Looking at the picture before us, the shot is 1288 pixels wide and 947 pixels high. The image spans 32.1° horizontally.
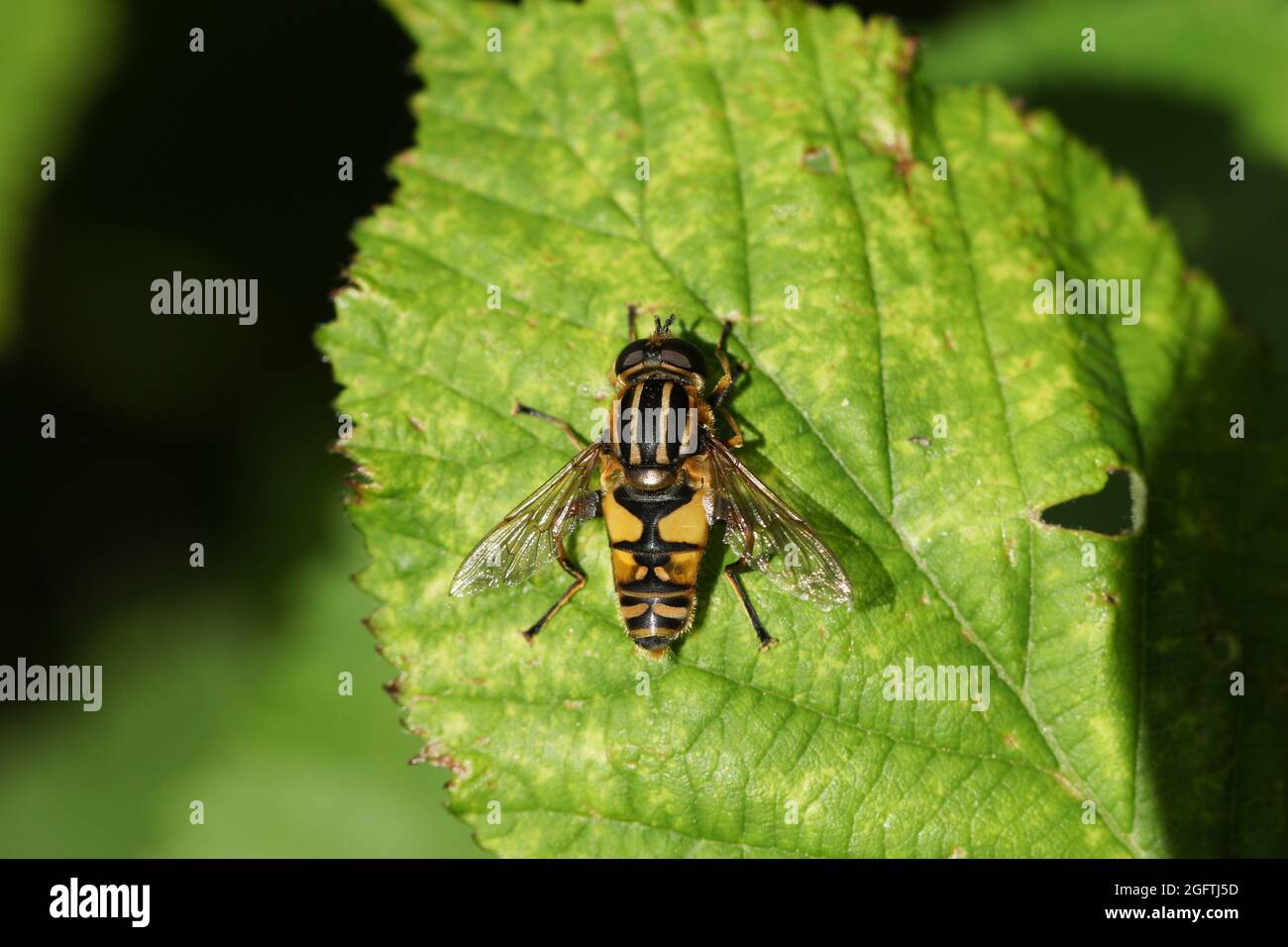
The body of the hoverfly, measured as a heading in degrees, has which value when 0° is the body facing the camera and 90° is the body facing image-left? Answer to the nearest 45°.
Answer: approximately 180°

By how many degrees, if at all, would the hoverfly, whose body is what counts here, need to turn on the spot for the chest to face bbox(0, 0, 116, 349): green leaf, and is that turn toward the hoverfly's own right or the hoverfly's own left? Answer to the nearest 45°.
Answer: approximately 45° to the hoverfly's own left
